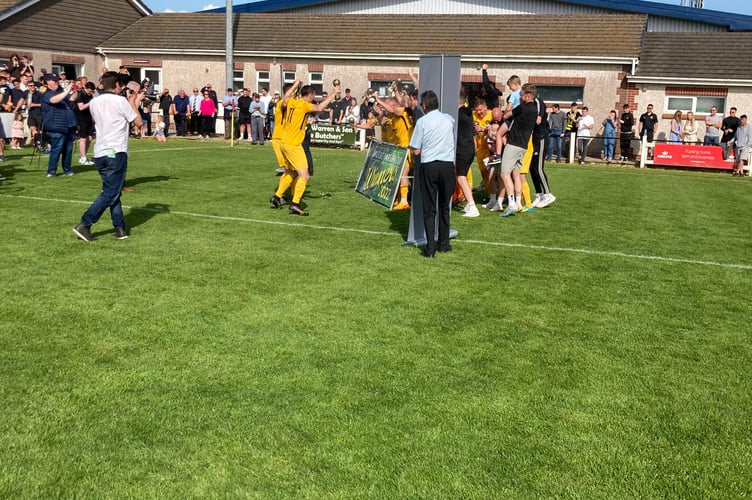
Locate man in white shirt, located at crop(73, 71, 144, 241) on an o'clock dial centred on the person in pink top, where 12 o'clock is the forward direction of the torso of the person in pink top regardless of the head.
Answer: The man in white shirt is roughly at 12 o'clock from the person in pink top.

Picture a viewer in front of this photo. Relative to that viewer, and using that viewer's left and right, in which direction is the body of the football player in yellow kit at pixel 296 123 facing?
facing away from the viewer and to the right of the viewer

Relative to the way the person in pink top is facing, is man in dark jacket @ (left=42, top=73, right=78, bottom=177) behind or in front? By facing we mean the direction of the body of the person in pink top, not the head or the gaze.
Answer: in front

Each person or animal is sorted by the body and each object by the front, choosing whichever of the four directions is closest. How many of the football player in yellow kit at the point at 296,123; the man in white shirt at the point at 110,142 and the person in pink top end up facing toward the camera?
1

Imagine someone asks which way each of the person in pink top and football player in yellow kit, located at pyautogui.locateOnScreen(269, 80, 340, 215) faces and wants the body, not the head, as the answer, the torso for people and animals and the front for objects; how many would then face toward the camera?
1

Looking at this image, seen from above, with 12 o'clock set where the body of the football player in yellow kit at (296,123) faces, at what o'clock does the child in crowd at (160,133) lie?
The child in crowd is roughly at 10 o'clock from the football player in yellow kit.

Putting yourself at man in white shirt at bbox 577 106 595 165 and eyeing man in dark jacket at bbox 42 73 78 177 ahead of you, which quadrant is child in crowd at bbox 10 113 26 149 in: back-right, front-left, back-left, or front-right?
front-right

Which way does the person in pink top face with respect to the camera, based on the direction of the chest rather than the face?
toward the camera

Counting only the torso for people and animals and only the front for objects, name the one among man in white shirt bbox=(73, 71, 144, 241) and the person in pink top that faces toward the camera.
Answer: the person in pink top

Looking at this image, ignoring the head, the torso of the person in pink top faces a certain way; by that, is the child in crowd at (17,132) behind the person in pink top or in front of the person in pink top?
in front

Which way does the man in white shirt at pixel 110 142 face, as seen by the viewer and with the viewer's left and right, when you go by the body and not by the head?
facing away from the viewer and to the right of the viewer

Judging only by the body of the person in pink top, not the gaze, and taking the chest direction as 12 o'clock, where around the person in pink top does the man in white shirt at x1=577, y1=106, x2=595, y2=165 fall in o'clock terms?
The man in white shirt is roughly at 10 o'clock from the person in pink top.

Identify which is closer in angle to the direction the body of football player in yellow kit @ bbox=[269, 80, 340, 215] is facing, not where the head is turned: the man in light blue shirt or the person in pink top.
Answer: the person in pink top

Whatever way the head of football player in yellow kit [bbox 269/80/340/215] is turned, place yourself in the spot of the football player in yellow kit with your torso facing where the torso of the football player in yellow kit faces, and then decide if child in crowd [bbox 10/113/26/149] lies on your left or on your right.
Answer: on your left

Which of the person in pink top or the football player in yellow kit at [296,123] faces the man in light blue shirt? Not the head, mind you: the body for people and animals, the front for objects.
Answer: the person in pink top

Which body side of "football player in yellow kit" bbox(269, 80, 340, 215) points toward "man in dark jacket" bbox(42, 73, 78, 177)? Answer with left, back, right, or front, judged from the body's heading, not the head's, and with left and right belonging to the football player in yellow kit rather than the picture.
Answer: left

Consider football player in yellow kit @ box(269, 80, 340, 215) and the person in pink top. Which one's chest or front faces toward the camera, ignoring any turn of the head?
the person in pink top

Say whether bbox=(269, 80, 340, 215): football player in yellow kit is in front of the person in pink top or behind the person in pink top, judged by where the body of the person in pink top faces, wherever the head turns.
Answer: in front
